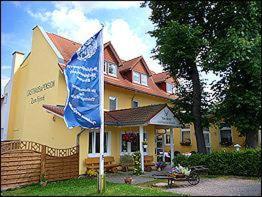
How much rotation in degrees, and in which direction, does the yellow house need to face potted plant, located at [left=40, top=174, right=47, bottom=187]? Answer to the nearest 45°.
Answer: approximately 45° to its right

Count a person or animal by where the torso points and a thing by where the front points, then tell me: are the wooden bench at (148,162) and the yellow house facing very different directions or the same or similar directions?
same or similar directions

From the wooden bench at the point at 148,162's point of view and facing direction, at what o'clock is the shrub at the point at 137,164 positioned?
The shrub is roughly at 2 o'clock from the wooden bench.

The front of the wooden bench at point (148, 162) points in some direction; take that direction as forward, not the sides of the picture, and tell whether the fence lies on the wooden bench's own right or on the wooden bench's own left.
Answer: on the wooden bench's own right

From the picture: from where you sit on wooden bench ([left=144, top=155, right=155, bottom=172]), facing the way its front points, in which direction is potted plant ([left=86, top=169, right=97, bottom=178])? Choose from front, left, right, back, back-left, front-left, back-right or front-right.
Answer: right

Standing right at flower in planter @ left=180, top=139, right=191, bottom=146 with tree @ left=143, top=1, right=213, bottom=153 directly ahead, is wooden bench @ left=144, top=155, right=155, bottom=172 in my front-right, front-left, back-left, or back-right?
front-right

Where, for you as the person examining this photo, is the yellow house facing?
facing the viewer and to the right of the viewer

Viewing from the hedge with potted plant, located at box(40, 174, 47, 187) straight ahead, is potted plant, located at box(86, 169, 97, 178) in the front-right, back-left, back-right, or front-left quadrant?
front-right

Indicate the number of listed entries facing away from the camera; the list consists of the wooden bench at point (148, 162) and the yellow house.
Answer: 0

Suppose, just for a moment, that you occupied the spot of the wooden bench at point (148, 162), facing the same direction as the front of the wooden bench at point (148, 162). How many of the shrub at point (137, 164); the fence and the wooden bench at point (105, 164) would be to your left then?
0

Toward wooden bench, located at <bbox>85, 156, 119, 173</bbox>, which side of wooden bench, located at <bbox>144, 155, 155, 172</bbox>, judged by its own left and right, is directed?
right

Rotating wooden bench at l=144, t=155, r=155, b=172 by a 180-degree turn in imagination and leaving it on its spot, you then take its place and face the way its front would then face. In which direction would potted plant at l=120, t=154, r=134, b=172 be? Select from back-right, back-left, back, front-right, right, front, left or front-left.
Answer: left

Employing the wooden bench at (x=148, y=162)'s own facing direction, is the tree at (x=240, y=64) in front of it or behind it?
in front

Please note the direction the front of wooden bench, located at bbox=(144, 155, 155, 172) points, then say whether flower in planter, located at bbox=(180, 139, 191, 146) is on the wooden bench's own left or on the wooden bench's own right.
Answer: on the wooden bench's own left

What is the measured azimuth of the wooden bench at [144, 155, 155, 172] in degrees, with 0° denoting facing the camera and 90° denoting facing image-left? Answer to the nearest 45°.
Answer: approximately 315°
